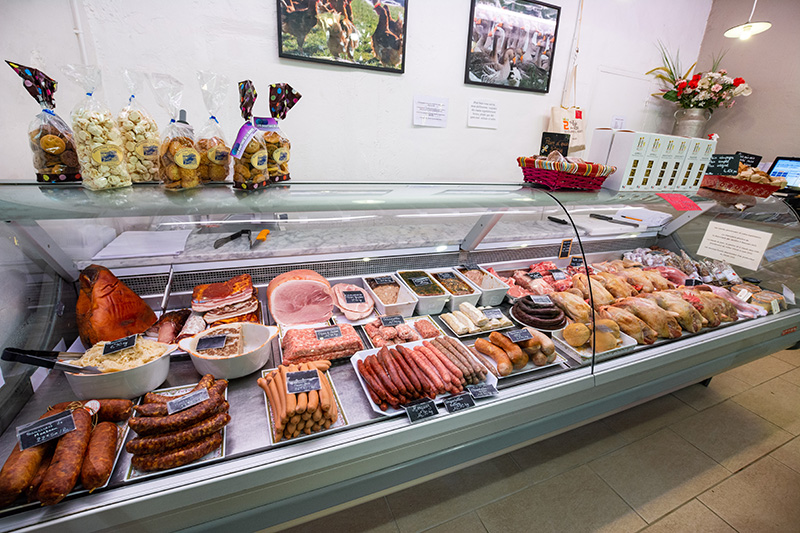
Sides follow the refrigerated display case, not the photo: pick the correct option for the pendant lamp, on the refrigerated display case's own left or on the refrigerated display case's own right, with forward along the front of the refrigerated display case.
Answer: on the refrigerated display case's own left

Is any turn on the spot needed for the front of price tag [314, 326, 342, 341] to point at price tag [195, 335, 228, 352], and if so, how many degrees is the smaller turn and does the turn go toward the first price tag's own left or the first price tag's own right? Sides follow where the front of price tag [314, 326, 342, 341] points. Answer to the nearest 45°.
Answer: approximately 90° to the first price tag's own right

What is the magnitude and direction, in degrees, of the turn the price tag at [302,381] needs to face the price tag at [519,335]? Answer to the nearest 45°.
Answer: approximately 90° to its left

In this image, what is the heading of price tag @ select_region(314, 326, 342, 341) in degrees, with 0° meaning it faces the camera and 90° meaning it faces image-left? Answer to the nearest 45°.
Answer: approximately 0°

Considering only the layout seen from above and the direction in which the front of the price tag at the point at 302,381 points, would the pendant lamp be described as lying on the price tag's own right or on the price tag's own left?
on the price tag's own left

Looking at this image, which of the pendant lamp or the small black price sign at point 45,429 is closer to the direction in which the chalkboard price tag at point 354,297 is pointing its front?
the small black price sign
